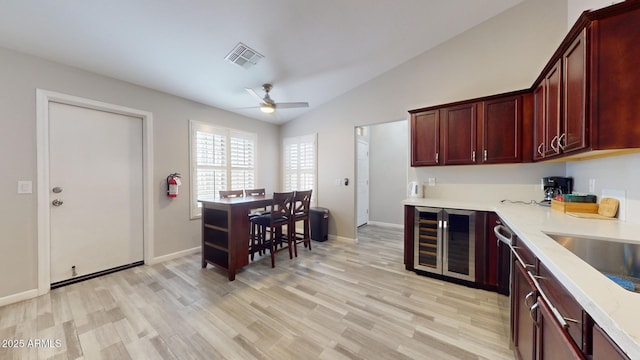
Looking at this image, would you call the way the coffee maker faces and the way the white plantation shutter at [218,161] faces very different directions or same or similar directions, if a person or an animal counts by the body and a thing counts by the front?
very different directions

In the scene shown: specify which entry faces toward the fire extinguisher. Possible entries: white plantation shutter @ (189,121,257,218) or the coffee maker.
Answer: the coffee maker

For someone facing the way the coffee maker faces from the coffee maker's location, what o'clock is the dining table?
The dining table is roughly at 12 o'clock from the coffee maker.

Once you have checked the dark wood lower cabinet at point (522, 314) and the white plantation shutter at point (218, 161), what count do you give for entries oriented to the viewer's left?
1

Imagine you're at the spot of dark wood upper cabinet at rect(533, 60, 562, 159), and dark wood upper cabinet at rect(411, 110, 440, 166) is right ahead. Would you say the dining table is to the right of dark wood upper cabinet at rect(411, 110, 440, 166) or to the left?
left

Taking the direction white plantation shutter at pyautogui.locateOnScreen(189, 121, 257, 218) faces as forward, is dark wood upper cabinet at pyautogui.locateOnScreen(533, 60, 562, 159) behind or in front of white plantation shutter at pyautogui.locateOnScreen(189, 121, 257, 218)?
in front

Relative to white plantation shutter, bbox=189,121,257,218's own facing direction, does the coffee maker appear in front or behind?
in front

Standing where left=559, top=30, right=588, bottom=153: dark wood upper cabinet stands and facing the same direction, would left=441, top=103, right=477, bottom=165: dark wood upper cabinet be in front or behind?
in front

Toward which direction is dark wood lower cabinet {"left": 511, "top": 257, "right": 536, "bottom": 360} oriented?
to the viewer's left

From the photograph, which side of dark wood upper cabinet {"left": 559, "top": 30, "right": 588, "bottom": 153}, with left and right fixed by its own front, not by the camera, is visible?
left

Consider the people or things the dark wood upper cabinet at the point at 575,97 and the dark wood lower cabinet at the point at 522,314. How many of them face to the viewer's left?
2

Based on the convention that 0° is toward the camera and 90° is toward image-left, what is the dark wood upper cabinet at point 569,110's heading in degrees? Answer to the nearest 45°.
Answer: approximately 45°
